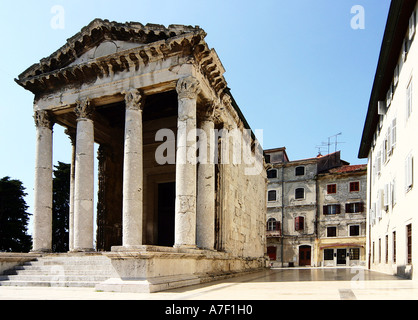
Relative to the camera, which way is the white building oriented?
to the viewer's left

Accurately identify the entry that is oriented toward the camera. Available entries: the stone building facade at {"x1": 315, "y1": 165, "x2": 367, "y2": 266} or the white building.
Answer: the stone building facade

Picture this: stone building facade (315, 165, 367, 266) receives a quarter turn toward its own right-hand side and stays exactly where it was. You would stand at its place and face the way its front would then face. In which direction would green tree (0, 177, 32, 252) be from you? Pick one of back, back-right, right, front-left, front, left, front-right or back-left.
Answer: front-left

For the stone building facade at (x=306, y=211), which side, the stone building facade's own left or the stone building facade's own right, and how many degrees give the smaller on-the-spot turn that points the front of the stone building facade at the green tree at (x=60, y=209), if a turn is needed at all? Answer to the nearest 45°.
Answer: approximately 45° to the stone building facade's own right

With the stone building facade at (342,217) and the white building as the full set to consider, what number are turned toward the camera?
1

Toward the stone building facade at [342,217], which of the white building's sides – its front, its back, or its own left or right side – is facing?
right

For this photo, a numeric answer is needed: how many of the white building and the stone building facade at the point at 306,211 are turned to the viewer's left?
1

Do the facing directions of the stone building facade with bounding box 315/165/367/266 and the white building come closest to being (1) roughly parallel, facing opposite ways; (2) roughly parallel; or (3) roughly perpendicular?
roughly perpendicular

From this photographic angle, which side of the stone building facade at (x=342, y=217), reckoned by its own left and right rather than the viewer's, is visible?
front

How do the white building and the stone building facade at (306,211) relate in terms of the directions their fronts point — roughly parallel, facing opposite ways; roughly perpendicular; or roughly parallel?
roughly perpendicular

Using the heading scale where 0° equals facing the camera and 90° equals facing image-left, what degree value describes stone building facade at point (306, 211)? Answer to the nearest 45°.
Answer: approximately 0°

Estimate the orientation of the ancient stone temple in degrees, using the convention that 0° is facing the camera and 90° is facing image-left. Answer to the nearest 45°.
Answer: approximately 45°
